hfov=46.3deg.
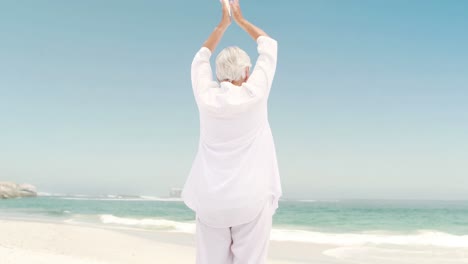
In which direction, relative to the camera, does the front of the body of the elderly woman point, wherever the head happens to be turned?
away from the camera

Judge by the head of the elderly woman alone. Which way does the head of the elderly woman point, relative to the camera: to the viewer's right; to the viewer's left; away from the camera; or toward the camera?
away from the camera
